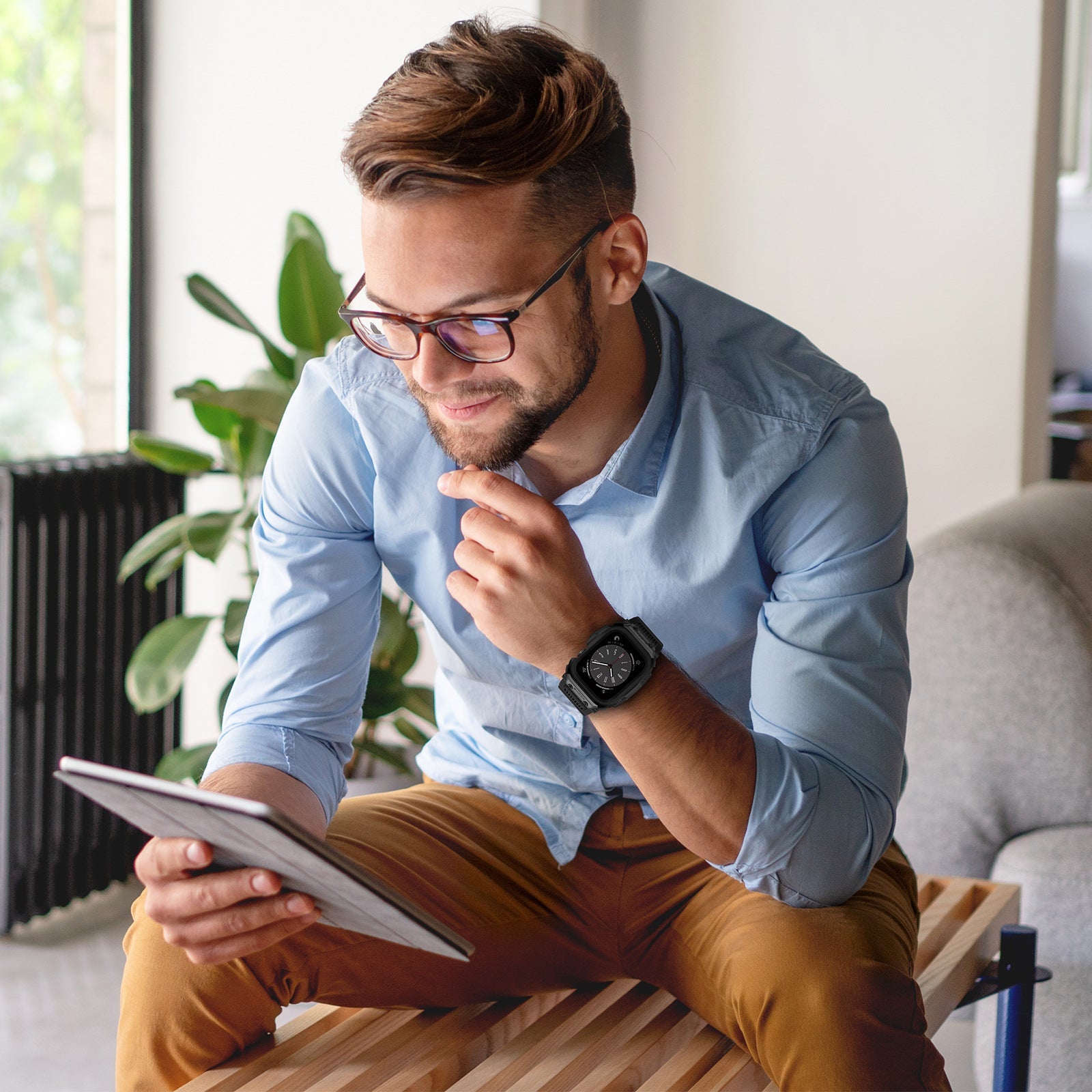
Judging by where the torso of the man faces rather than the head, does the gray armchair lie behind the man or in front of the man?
behind

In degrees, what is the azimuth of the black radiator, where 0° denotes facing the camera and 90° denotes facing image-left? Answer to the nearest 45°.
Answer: approximately 315°

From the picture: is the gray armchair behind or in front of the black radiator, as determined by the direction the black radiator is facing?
in front

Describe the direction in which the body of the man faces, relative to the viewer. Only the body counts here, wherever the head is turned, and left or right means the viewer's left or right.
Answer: facing the viewer and to the left of the viewer

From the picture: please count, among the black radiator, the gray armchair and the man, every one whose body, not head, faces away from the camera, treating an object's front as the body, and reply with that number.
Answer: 0

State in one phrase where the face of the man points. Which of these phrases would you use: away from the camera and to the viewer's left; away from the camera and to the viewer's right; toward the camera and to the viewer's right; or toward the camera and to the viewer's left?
toward the camera and to the viewer's left
